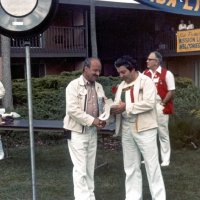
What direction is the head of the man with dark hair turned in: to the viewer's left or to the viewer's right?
to the viewer's left

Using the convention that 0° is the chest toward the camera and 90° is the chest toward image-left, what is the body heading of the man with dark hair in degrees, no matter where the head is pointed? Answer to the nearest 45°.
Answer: approximately 45°

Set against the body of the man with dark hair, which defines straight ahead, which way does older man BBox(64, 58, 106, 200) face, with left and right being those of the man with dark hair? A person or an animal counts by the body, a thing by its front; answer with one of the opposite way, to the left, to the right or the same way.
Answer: to the left

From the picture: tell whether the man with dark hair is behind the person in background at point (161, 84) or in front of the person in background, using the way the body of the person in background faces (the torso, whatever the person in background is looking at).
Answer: in front

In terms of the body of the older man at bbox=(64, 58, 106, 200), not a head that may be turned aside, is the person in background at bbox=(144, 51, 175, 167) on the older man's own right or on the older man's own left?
on the older man's own left

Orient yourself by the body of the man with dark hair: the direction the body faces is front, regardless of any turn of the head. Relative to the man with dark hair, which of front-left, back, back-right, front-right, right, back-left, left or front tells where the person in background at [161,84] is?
back-right

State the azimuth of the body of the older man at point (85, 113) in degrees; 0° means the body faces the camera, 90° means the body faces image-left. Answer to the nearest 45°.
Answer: approximately 315°

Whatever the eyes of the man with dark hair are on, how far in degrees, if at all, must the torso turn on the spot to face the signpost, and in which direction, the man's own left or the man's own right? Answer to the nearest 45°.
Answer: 0° — they already face it
